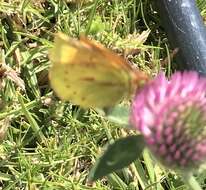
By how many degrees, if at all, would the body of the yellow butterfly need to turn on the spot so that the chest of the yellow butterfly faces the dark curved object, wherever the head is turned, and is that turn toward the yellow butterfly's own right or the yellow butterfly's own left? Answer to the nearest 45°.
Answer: approximately 90° to the yellow butterfly's own left

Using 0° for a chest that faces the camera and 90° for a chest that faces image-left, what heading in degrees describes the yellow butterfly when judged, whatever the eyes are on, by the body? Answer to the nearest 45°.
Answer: approximately 270°
